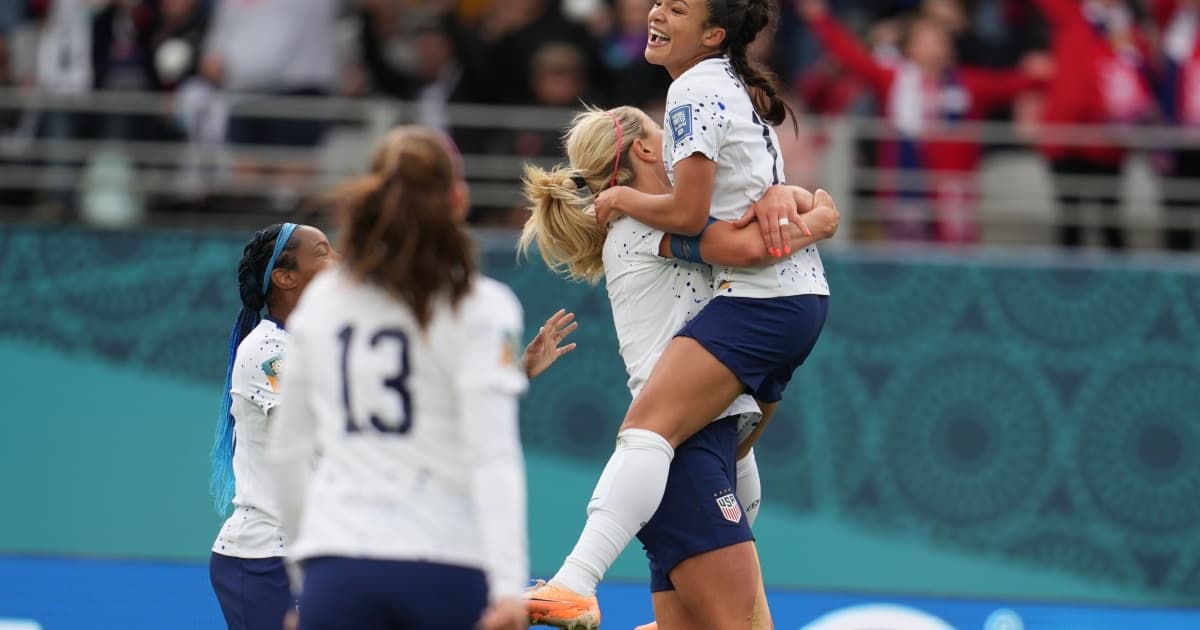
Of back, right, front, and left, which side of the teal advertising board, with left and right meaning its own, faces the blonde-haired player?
front

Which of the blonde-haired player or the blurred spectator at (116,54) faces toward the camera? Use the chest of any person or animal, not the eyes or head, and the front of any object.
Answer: the blurred spectator

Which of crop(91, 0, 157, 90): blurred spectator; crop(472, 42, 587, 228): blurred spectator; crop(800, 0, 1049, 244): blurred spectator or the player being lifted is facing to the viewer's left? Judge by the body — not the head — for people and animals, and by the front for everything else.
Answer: the player being lifted

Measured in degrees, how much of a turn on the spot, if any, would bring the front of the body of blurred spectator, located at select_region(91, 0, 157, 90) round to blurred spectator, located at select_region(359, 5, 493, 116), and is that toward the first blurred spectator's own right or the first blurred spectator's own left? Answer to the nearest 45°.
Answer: approximately 90° to the first blurred spectator's own left

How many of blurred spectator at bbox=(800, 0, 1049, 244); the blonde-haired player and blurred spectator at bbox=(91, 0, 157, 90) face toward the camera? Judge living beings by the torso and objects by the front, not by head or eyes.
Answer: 2

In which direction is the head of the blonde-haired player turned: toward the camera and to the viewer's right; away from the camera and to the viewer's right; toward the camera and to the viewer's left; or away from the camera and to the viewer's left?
away from the camera and to the viewer's right

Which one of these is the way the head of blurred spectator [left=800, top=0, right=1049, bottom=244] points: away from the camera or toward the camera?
toward the camera

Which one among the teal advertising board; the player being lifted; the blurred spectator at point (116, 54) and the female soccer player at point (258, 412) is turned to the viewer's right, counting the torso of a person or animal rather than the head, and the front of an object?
the female soccer player

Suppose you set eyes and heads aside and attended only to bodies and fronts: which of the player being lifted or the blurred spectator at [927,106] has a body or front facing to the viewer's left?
the player being lifted

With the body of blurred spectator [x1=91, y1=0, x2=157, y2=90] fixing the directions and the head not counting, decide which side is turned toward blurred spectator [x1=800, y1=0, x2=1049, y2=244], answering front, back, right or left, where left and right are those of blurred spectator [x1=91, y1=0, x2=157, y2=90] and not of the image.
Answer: left

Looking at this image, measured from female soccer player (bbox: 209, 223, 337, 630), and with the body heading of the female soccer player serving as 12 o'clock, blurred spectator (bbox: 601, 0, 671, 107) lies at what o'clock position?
The blurred spectator is roughly at 10 o'clock from the female soccer player.

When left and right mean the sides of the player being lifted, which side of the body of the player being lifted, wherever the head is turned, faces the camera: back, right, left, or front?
left

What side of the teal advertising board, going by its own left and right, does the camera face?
front

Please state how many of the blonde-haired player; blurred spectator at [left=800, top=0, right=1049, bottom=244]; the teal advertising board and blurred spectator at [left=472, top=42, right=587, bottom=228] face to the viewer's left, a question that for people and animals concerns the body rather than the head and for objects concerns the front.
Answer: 0

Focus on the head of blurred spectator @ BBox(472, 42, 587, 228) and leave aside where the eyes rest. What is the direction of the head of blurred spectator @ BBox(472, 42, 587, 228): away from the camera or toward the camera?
toward the camera

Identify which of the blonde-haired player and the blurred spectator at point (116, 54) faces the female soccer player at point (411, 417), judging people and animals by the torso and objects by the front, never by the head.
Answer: the blurred spectator

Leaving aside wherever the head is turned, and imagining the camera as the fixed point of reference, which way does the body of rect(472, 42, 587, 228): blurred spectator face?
toward the camera

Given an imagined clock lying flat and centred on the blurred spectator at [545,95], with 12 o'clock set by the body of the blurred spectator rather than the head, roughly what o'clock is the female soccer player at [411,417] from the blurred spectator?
The female soccer player is roughly at 12 o'clock from the blurred spectator.
